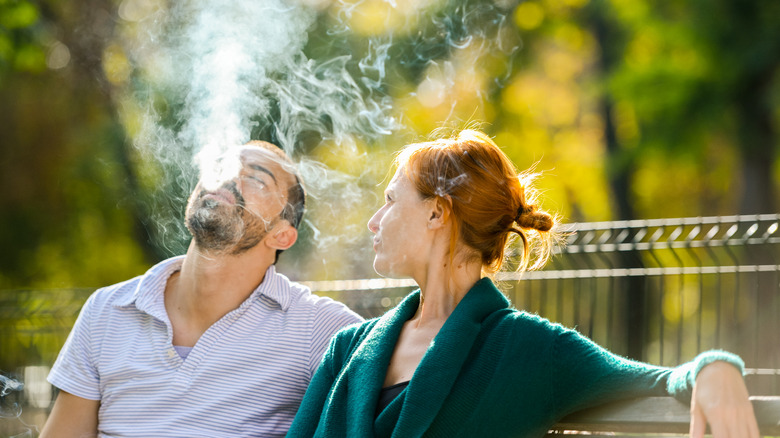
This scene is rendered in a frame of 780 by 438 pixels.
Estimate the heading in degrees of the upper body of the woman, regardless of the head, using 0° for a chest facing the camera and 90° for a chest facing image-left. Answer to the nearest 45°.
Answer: approximately 45°

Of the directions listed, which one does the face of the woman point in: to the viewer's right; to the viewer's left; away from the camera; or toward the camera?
to the viewer's left

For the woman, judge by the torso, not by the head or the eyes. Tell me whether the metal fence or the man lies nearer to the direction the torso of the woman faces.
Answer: the man

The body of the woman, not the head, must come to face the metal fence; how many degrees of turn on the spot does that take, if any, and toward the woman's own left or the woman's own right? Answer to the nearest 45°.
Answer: approximately 135° to the woman's own right

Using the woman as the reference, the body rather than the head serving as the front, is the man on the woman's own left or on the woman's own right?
on the woman's own right
